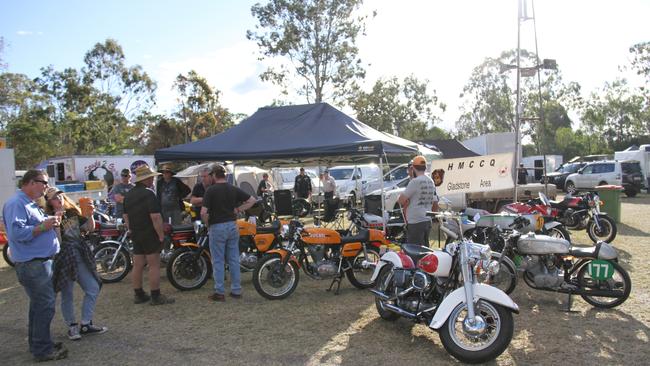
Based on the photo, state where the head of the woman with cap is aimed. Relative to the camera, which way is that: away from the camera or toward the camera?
toward the camera

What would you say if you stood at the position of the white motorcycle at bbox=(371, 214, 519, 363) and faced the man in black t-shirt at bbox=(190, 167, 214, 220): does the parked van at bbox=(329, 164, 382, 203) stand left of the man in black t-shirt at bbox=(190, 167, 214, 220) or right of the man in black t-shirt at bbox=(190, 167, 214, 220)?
right

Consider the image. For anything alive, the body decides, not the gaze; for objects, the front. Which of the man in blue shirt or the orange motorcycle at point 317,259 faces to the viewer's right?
the man in blue shirt

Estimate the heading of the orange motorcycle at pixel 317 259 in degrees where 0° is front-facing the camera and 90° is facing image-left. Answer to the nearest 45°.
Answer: approximately 45°

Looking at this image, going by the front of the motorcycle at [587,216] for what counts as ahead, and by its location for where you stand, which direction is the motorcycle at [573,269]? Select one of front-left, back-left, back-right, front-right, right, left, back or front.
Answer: front-right

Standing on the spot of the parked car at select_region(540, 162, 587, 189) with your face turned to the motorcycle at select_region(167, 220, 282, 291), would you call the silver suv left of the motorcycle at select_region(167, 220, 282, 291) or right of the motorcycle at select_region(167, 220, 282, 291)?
left

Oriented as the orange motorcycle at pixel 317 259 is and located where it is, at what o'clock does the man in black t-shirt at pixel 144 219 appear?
The man in black t-shirt is roughly at 1 o'clock from the orange motorcycle.

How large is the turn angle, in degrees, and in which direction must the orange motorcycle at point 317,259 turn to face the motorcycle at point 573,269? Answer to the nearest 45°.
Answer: approximately 135° to its left

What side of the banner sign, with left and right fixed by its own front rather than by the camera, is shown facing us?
front

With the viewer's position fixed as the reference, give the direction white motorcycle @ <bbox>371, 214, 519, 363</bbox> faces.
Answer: facing the viewer and to the right of the viewer
